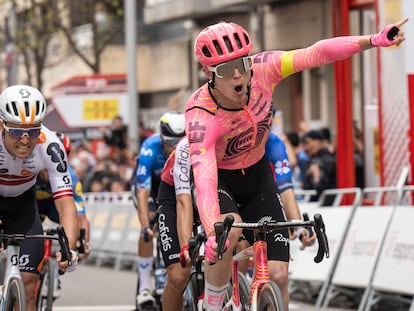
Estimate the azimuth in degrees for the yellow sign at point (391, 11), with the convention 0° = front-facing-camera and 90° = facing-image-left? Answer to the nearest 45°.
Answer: approximately 0°

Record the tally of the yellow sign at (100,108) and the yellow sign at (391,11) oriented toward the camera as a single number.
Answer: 2

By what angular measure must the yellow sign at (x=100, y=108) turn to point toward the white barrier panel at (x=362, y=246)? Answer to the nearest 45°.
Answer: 0° — it already faces it

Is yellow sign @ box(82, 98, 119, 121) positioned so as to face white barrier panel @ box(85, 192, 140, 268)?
yes

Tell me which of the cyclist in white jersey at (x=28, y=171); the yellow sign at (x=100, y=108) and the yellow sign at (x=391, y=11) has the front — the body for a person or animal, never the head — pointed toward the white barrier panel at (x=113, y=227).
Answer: the yellow sign at (x=100, y=108)
